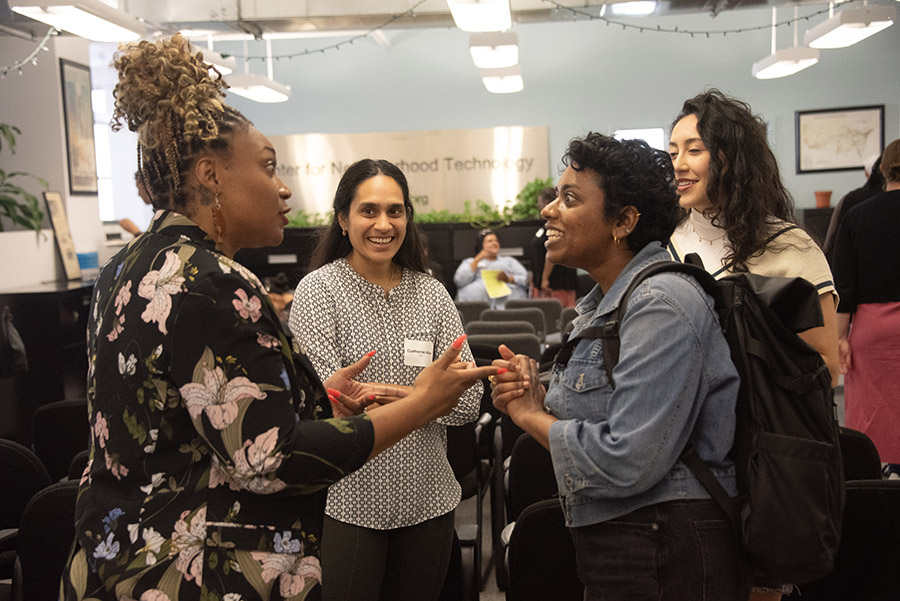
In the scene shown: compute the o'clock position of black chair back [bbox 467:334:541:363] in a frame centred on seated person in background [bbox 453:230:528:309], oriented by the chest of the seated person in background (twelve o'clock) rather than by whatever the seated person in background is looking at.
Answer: The black chair back is roughly at 12 o'clock from the seated person in background.

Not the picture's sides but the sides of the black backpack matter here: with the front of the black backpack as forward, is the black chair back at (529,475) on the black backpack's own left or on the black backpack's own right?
on the black backpack's own left

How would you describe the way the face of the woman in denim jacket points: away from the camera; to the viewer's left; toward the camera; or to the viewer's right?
to the viewer's left

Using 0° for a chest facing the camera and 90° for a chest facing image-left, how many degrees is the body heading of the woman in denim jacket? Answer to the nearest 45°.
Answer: approximately 90°

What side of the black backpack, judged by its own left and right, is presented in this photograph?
right

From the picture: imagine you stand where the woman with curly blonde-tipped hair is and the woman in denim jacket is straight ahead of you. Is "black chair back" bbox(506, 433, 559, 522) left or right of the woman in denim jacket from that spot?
left

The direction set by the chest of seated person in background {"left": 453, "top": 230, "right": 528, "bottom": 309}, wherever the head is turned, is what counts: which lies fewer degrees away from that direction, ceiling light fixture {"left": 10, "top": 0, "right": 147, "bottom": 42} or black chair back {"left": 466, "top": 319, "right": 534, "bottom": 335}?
the black chair back

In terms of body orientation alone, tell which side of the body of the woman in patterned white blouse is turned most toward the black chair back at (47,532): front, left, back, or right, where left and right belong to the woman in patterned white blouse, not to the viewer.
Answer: right

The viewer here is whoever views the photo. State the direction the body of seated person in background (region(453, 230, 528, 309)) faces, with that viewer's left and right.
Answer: facing the viewer
